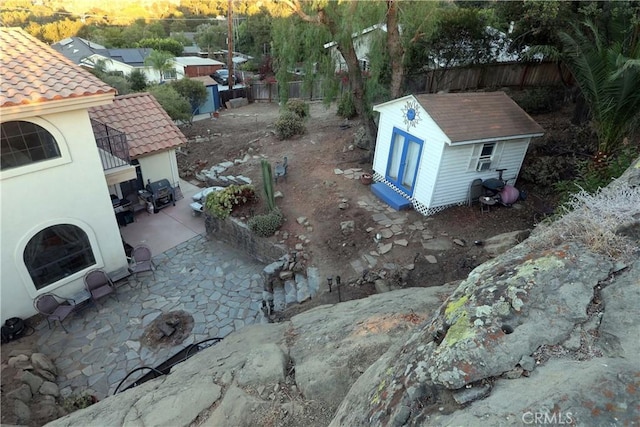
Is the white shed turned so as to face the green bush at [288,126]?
no

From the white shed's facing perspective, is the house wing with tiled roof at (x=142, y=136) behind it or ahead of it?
ahead

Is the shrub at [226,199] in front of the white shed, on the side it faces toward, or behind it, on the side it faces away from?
in front

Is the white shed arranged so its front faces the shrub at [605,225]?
no

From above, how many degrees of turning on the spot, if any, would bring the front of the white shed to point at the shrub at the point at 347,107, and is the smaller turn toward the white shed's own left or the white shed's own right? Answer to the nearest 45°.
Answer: approximately 90° to the white shed's own right

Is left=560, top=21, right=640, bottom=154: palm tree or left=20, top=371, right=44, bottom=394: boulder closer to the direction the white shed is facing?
the boulder

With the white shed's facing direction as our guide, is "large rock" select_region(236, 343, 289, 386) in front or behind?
in front

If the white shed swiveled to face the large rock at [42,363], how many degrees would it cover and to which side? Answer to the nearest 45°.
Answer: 0° — it already faces it

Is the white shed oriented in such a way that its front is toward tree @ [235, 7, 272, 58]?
no

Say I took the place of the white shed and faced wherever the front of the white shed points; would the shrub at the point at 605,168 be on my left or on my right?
on my left

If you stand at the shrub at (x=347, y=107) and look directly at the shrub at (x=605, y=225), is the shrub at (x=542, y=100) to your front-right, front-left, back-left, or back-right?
front-left

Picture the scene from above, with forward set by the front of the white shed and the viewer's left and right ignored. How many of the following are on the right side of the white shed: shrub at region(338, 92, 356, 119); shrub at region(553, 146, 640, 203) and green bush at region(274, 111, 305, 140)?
2

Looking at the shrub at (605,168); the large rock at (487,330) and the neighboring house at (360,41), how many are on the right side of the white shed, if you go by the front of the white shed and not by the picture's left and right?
1

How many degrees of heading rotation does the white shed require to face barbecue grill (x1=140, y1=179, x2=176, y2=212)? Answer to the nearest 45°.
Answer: approximately 45° to its right

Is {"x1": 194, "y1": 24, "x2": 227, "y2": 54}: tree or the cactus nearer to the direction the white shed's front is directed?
the cactus

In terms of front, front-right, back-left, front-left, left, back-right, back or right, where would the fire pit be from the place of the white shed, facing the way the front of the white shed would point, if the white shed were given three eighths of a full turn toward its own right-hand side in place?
back-left

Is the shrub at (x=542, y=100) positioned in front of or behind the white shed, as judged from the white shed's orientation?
behind

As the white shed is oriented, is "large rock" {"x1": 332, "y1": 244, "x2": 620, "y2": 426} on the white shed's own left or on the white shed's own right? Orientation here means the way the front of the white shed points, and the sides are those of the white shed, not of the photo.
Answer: on the white shed's own left
